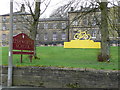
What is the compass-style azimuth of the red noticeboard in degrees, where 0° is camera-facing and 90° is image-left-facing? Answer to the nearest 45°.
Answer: approximately 0°
